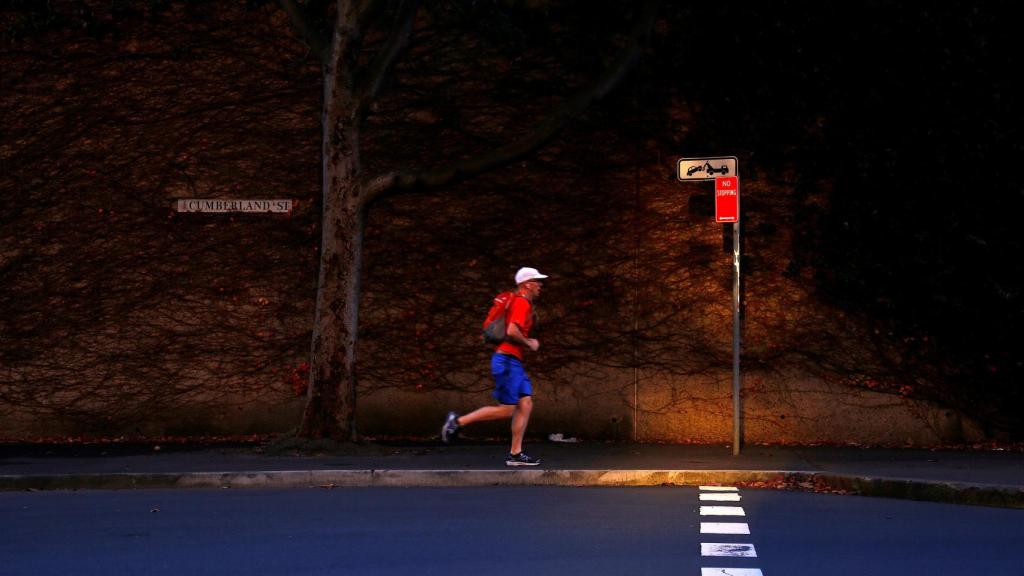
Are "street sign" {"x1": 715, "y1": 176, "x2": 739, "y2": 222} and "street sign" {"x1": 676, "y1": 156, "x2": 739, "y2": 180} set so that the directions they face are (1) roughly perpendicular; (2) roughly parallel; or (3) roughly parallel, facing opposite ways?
roughly parallel

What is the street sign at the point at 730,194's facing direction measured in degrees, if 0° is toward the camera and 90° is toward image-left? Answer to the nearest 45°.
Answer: approximately 0°

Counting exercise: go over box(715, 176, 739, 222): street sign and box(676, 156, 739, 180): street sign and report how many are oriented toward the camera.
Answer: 2

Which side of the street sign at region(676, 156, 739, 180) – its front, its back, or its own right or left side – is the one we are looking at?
front
